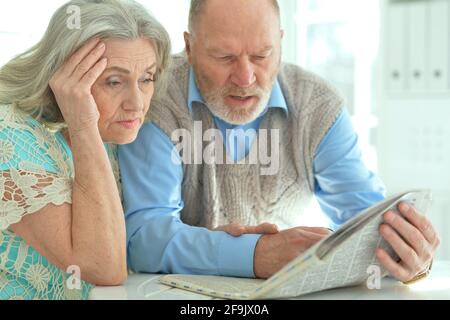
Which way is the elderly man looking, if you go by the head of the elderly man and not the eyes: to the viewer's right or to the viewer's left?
to the viewer's right

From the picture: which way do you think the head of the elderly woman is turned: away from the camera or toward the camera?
toward the camera

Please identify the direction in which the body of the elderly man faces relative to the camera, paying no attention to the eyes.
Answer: toward the camera

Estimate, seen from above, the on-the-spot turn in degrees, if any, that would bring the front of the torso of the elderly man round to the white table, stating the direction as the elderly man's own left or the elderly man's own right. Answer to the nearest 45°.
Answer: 0° — they already face it
